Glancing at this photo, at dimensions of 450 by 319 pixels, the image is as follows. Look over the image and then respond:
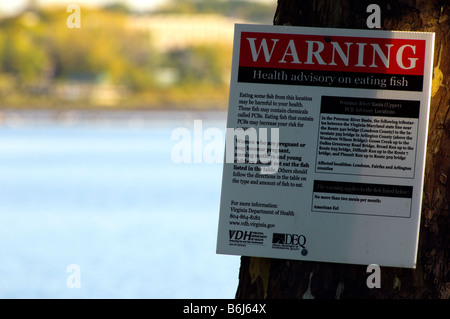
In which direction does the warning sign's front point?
toward the camera
